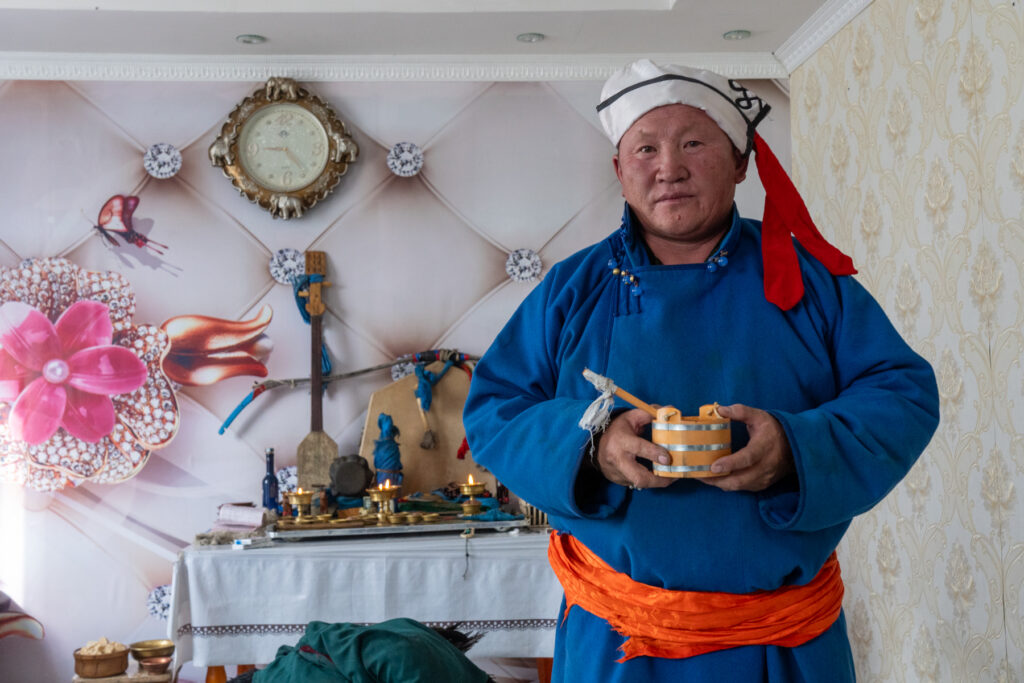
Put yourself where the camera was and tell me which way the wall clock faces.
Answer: facing the viewer

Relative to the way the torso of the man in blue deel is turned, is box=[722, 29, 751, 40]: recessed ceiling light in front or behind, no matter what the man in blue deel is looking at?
behind

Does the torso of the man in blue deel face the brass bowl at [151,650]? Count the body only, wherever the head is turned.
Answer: no

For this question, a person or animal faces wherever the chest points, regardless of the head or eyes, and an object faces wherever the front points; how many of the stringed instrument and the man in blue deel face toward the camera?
2

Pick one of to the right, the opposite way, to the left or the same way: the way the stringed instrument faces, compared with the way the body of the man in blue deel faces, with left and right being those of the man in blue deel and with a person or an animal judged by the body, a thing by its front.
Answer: the same way

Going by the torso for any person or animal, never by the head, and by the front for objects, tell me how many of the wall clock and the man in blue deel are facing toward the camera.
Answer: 2

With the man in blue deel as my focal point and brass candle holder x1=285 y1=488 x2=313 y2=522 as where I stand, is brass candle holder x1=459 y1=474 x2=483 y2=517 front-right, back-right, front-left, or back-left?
front-left

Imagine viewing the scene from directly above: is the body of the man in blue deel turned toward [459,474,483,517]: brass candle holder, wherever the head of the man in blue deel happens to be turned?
no

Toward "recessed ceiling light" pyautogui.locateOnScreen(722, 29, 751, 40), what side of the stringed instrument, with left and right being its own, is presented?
left

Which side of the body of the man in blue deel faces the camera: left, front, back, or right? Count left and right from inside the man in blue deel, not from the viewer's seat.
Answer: front

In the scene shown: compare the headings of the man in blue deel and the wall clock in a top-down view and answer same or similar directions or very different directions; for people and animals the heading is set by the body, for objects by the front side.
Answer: same or similar directions

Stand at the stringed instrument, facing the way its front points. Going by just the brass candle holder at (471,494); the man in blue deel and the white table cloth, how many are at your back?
0

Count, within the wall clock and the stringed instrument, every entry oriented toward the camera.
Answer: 2

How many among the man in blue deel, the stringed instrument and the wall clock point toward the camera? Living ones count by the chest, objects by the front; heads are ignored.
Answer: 3

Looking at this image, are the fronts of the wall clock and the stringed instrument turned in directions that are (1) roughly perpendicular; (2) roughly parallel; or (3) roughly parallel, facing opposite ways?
roughly parallel

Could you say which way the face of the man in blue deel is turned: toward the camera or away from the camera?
toward the camera

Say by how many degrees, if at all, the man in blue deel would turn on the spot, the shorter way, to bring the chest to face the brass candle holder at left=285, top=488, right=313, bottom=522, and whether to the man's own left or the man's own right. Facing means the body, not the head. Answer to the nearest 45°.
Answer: approximately 135° to the man's own right
